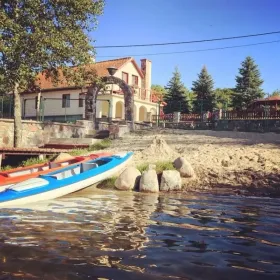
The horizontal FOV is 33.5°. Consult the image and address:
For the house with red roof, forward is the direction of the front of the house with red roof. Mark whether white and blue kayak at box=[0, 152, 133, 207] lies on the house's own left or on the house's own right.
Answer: on the house's own right

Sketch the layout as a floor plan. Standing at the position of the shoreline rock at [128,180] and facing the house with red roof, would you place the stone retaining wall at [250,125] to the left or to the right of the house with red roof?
right

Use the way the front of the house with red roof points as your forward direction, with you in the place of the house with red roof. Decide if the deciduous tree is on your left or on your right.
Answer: on your right

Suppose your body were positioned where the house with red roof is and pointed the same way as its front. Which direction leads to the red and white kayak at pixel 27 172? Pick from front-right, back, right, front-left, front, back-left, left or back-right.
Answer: front-right

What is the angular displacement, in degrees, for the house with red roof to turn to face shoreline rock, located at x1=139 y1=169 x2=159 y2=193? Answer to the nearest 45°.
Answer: approximately 45° to its right

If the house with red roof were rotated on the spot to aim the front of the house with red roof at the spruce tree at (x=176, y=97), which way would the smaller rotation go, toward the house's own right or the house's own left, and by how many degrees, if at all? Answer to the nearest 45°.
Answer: approximately 45° to the house's own left

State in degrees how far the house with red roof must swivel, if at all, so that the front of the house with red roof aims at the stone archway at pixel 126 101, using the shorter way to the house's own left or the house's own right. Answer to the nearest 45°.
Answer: approximately 45° to the house's own right

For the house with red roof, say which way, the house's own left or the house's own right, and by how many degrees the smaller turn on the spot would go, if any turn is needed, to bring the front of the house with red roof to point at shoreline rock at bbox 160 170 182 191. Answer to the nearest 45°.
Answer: approximately 45° to the house's own right

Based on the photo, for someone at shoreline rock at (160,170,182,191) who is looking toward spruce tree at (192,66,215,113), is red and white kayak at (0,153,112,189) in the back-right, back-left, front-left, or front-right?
back-left

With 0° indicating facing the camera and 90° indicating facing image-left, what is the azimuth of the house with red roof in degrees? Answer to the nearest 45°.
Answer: approximately 315°
